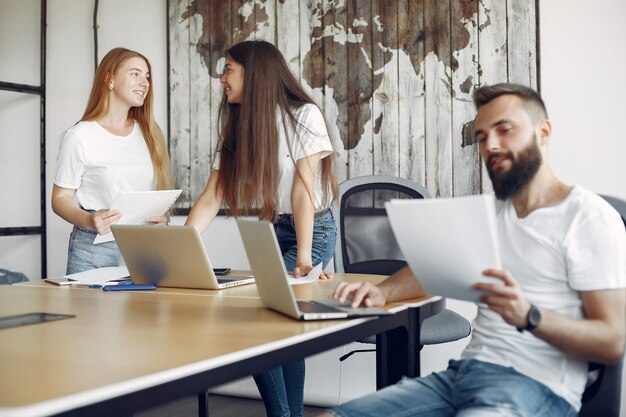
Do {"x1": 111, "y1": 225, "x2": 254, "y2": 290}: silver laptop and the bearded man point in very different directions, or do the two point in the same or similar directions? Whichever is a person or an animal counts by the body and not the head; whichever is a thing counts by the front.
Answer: very different directions

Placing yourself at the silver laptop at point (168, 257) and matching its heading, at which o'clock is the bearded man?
The bearded man is roughly at 3 o'clock from the silver laptop.

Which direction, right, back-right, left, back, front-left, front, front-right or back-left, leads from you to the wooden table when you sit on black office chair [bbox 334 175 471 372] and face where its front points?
front-right

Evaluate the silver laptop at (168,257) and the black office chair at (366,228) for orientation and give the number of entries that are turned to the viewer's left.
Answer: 0

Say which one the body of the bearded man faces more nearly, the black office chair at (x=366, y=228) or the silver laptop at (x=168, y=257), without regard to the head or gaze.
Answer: the silver laptop

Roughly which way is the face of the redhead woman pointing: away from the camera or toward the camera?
toward the camera

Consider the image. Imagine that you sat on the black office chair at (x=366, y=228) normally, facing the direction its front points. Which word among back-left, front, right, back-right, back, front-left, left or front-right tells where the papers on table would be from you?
right

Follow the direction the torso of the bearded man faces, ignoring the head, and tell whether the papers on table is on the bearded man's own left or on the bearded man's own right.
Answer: on the bearded man's own right

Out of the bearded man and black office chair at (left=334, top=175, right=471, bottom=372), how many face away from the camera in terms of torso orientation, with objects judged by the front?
0

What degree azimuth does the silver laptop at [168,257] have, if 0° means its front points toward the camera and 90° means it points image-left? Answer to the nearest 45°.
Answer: approximately 225°

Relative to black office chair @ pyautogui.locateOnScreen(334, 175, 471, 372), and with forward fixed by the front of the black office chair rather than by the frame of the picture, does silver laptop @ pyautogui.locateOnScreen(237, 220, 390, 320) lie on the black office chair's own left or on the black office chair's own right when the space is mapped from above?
on the black office chair's own right

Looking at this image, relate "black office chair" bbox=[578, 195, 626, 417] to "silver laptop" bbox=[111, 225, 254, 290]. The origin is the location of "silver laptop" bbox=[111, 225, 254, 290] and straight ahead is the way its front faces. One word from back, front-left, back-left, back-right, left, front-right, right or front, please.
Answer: right

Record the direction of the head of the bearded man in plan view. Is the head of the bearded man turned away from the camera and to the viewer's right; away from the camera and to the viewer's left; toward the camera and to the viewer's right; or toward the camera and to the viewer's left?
toward the camera and to the viewer's left

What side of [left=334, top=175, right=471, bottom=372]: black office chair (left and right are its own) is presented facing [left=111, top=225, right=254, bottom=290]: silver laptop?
right

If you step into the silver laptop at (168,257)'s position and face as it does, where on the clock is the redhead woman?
The redhead woman is roughly at 10 o'clock from the silver laptop.
